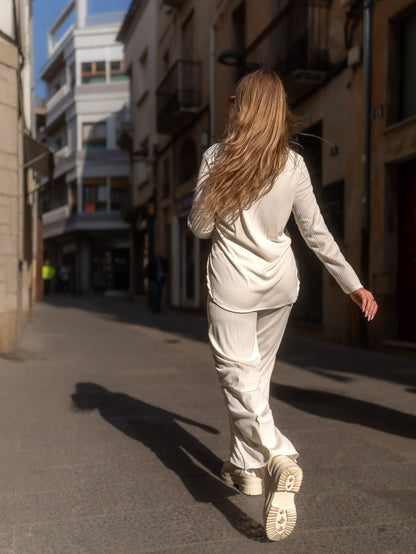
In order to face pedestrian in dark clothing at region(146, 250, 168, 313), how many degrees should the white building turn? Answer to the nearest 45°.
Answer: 0° — it already faces them

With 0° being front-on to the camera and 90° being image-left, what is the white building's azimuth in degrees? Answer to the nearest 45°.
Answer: approximately 0°

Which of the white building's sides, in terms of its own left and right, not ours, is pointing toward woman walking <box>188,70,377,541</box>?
front
